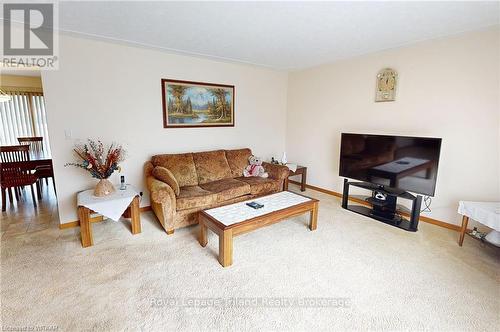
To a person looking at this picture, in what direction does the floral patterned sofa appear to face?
facing the viewer and to the right of the viewer

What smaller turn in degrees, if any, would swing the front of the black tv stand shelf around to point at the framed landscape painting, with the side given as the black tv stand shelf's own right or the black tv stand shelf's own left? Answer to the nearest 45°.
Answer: approximately 45° to the black tv stand shelf's own right

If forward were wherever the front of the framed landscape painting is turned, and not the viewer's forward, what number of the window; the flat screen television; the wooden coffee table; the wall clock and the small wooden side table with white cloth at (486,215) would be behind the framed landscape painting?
1

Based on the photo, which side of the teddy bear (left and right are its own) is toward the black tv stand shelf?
left

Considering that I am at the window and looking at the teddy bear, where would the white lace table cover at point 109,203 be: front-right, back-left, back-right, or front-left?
front-right

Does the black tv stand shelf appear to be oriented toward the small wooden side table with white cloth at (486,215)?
no

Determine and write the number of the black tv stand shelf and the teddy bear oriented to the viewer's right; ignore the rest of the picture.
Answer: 0

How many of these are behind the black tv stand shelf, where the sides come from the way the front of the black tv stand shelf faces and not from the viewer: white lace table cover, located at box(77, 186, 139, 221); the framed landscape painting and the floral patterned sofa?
0

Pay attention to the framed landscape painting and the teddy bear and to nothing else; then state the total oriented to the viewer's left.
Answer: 0

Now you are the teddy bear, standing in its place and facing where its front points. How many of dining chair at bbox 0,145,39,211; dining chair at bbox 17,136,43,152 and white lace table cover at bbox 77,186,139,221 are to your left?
0

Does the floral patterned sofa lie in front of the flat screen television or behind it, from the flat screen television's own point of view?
in front

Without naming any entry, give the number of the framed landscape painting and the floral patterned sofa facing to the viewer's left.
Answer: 0

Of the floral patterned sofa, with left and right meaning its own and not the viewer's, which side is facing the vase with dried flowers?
right

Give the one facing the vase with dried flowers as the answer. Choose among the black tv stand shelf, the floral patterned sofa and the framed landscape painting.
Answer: the black tv stand shelf

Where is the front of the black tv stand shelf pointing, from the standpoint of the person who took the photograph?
facing the viewer and to the left of the viewer

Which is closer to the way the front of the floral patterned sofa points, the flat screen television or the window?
the flat screen television

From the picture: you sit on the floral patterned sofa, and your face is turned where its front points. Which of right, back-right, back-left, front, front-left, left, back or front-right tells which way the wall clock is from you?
front-left

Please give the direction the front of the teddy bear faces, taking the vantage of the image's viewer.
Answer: facing the viewer

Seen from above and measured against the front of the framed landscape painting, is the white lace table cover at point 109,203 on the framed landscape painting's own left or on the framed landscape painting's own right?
on the framed landscape painting's own right

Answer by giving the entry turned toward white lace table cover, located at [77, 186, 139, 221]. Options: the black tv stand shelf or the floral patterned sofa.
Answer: the black tv stand shelf

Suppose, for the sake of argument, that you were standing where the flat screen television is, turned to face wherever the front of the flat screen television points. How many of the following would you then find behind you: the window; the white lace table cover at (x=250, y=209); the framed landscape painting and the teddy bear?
0

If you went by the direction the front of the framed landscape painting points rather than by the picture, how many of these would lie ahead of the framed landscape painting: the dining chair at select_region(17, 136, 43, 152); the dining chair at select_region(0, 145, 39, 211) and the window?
0
